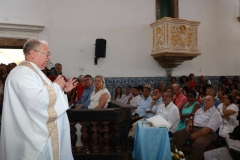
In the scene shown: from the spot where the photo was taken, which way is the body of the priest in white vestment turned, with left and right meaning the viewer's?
facing to the right of the viewer

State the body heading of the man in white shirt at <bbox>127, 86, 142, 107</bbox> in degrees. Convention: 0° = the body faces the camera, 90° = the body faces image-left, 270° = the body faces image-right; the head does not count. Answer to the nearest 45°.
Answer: approximately 45°

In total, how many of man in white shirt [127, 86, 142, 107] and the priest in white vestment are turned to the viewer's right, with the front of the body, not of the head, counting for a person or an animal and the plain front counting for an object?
1

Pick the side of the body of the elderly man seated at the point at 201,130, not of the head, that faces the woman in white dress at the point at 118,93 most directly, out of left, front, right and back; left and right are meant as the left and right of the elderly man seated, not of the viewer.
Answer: right

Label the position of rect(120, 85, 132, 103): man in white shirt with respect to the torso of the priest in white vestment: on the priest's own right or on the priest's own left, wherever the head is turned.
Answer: on the priest's own left

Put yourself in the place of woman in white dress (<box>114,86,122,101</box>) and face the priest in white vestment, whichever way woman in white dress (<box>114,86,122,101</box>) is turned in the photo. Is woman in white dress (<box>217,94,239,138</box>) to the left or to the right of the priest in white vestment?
left

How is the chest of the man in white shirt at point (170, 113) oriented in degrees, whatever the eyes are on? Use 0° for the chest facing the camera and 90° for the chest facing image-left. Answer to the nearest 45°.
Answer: approximately 45°

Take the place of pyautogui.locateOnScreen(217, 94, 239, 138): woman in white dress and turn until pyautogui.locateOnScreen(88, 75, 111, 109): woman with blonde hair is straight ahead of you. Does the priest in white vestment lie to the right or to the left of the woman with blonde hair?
left

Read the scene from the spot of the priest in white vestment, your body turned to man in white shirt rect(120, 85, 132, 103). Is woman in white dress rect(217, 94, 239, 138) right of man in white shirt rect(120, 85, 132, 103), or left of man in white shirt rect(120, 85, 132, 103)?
right

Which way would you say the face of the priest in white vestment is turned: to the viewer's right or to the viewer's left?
to the viewer's right

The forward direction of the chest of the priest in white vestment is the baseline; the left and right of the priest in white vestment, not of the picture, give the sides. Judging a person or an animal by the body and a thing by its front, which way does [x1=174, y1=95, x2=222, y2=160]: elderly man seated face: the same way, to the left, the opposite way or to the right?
the opposite way

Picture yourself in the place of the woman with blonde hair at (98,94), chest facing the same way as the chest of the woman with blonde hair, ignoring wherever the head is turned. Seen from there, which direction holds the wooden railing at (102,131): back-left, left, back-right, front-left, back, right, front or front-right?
front-left

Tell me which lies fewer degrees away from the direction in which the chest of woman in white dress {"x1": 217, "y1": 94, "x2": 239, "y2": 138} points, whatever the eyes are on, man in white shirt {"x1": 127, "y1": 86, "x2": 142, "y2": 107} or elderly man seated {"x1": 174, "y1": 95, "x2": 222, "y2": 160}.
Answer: the elderly man seated

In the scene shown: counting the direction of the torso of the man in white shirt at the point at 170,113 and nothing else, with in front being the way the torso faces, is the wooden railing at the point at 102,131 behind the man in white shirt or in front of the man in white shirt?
in front
